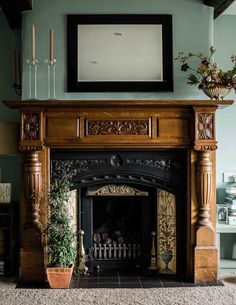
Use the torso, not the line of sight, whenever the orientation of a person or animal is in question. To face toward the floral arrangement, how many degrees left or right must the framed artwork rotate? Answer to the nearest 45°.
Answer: approximately 90° to its left

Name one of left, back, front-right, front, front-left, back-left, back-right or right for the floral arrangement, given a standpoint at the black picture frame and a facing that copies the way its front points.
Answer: left

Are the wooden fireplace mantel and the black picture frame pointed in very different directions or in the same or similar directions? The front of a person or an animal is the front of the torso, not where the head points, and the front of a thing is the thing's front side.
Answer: same or similar directions

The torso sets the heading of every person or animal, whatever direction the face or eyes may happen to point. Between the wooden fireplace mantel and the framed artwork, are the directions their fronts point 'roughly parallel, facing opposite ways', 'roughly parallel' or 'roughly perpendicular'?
roughly parallel

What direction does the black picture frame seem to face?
toward the camera

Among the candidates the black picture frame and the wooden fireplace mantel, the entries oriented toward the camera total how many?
2

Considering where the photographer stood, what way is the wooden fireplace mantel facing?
facing the viewer

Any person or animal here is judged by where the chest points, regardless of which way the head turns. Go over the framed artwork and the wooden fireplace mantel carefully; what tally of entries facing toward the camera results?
2
